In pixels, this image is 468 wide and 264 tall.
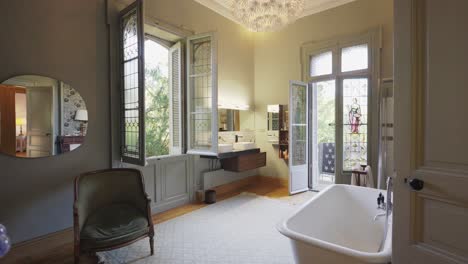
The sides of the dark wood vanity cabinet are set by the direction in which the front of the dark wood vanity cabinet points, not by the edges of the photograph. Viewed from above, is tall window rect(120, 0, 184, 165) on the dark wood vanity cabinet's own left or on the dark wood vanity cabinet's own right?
on the dark wood vanity cabinet's own right

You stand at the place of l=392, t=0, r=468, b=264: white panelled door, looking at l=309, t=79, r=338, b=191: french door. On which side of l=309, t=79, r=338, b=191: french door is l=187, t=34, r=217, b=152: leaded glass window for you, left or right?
left

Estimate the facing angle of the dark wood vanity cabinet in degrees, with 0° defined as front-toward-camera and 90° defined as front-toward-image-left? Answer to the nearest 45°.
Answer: approximately 315°

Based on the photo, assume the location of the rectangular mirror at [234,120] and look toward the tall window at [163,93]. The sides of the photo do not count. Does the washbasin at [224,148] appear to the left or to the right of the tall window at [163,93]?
left

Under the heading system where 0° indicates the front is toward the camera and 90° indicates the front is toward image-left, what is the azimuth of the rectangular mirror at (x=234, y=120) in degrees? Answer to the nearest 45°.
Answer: approximately 315°

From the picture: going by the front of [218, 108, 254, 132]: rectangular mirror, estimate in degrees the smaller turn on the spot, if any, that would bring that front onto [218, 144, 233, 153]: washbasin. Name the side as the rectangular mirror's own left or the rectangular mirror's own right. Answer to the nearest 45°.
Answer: approximately 45° to the rectangular mirror's own right

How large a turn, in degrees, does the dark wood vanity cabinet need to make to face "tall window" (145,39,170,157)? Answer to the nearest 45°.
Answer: approximately 135° to its right
